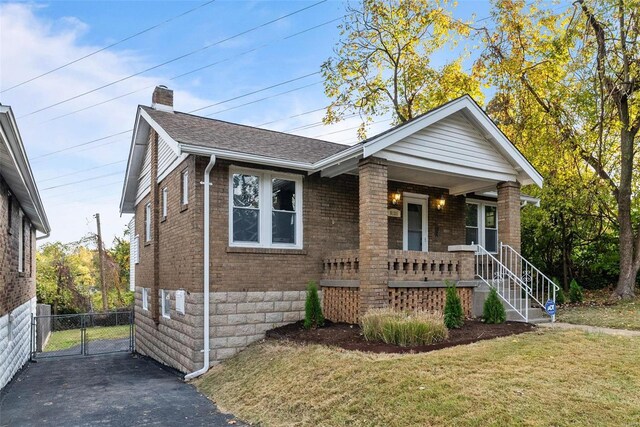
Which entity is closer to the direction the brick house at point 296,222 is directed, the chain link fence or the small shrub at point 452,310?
the small shrub

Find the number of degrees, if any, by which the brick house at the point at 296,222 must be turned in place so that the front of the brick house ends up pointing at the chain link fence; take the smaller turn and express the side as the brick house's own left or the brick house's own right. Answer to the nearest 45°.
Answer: approximately 180°

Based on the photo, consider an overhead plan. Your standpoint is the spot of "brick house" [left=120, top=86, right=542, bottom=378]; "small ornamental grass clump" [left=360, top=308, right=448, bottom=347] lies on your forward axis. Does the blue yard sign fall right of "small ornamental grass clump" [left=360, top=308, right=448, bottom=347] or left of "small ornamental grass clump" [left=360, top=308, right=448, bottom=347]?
left

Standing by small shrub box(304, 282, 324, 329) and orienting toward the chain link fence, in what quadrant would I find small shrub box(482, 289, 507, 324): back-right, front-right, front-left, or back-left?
back-right

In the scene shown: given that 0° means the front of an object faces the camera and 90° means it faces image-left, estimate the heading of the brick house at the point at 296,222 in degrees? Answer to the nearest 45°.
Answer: approximately 315°

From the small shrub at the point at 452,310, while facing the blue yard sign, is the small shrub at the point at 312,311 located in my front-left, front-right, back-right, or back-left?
back-left

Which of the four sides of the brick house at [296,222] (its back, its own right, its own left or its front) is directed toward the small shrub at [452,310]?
front

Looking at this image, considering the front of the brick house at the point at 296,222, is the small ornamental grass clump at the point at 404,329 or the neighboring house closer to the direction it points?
the small ornamental grass clump

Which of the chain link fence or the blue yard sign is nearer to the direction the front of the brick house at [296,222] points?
the blue yard sign
